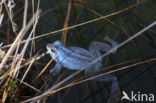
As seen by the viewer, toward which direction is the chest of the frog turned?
to the viewer's left
